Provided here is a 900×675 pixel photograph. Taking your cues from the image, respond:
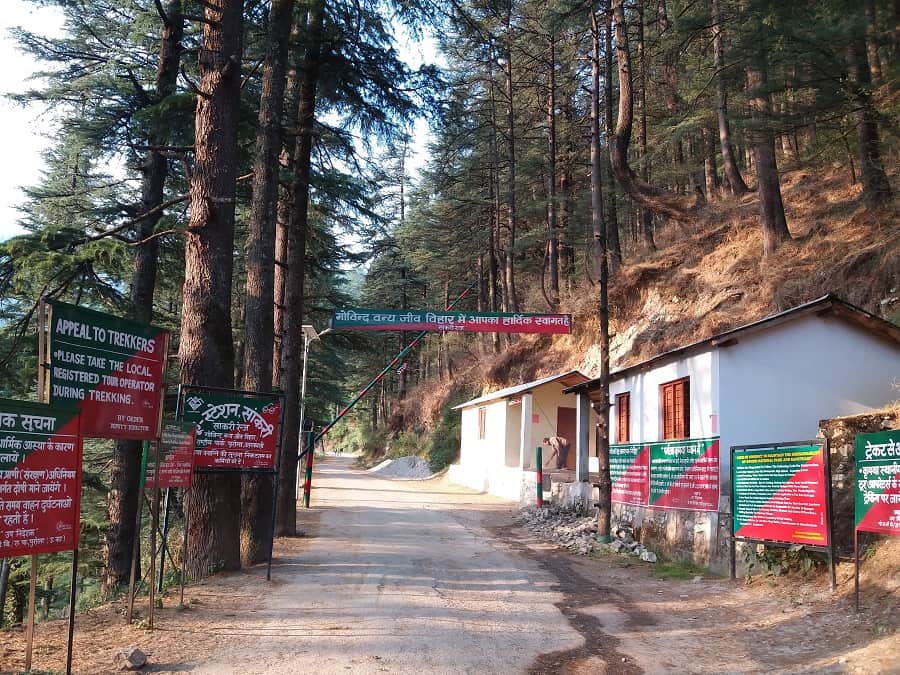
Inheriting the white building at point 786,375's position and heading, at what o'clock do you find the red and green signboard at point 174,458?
The red and green signboard is roughly at 12 o'clock from the white building.

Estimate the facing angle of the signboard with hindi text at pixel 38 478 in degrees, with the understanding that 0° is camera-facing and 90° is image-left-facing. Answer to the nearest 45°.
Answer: approximately 315°

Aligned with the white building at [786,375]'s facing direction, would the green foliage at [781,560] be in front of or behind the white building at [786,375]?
in front

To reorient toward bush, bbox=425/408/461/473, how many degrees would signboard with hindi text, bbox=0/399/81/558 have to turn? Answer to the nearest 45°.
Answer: approximately 90° to its left

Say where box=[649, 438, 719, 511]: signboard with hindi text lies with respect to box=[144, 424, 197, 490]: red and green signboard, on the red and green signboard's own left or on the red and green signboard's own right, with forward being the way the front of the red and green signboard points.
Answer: on the red and green signboard's own left

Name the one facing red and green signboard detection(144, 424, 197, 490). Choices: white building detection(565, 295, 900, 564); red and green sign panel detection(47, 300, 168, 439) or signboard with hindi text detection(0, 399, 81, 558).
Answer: the white building

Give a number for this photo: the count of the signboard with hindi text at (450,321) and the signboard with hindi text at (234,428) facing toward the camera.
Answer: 2

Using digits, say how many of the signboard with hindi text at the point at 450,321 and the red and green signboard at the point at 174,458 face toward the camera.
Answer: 2

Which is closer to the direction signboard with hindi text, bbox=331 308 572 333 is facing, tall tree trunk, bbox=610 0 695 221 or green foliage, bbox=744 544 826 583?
the green foliage

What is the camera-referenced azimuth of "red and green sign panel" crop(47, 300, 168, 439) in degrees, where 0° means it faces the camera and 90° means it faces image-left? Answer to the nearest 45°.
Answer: approximately 315°
